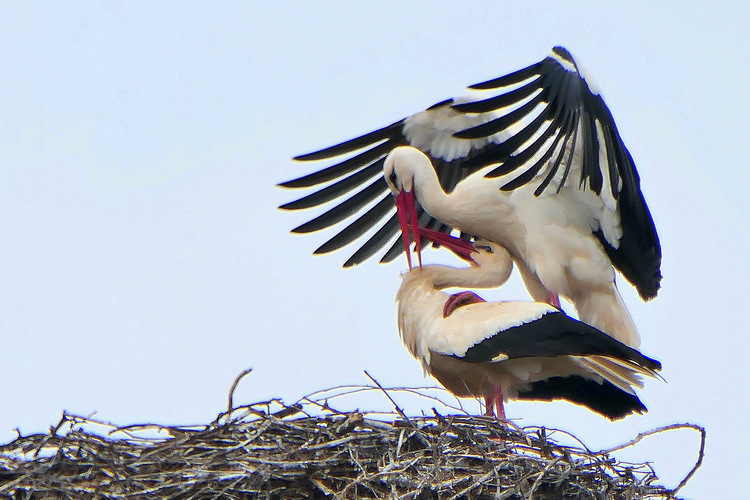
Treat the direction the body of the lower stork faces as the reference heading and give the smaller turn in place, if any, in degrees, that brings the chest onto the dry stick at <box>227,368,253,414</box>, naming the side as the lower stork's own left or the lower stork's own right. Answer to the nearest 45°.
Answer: approximately 45° to the lower stork's own left

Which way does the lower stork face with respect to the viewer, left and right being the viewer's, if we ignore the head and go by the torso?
facing to the left of the viewer
